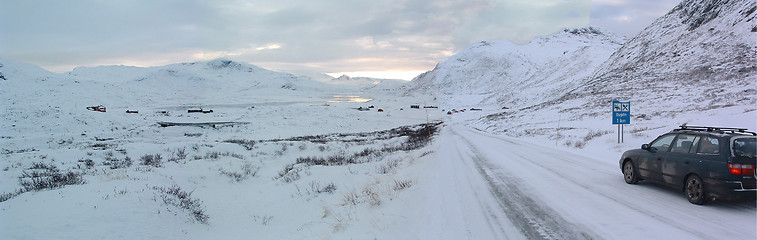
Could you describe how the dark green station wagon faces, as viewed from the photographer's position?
facing away from the viewer and to the left of the viewer
